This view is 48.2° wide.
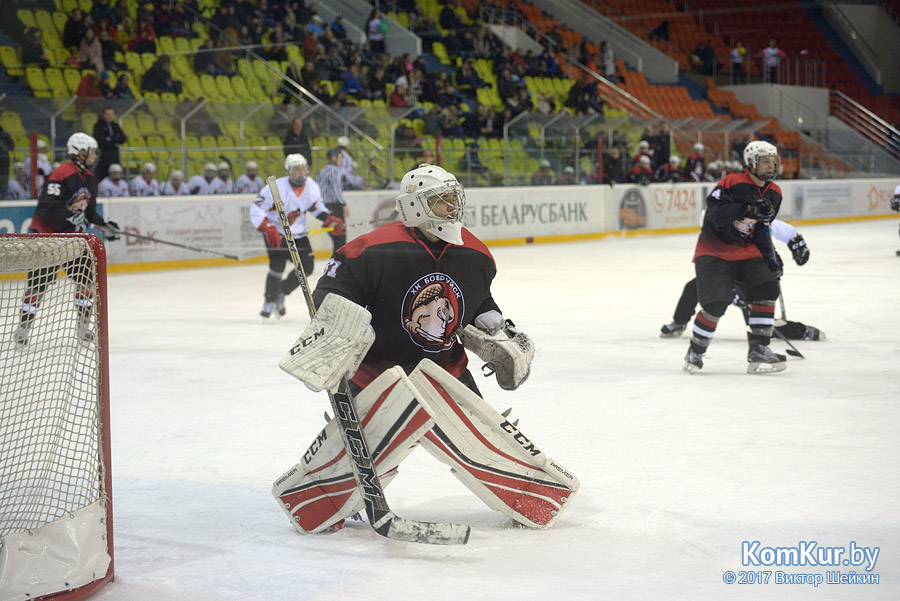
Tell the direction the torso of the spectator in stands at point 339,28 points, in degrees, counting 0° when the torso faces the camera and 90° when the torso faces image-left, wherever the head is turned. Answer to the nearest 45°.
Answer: approximately 315°

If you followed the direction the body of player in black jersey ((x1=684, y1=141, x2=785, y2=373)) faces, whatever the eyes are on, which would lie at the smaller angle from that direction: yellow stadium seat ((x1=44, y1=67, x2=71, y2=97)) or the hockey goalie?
the hockey goalie

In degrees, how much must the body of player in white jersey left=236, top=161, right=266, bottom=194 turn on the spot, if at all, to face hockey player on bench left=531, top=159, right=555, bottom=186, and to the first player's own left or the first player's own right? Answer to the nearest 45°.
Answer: approximately 135° to the first player's own left

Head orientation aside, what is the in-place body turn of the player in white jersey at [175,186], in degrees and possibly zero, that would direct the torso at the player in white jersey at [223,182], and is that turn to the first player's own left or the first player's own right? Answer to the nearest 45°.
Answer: approximately 135° to the first player's own left
